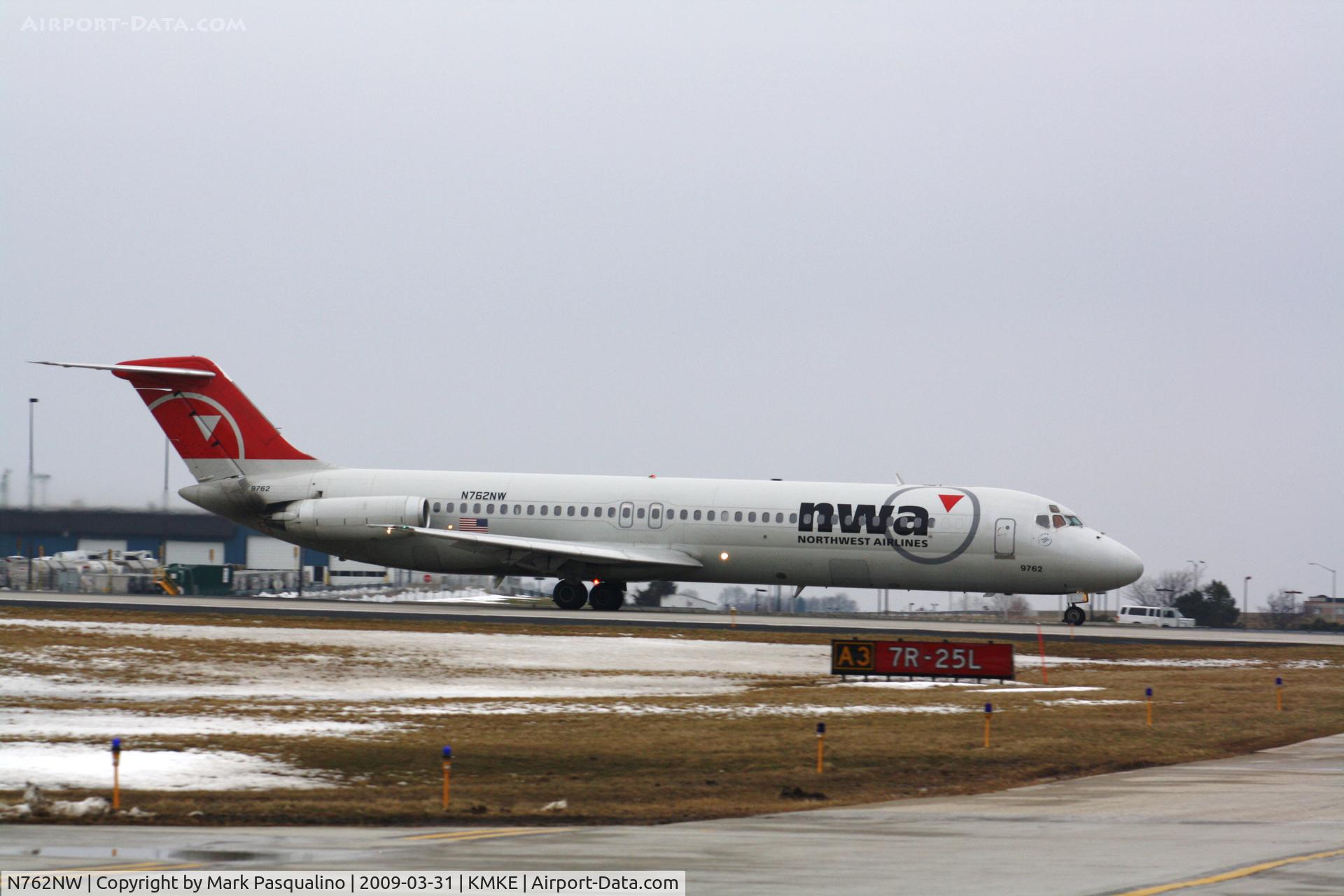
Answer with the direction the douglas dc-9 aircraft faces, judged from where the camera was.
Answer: facing to the right of the viewer

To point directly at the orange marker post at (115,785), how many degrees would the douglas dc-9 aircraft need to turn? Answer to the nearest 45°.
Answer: approximately 90° to its right
